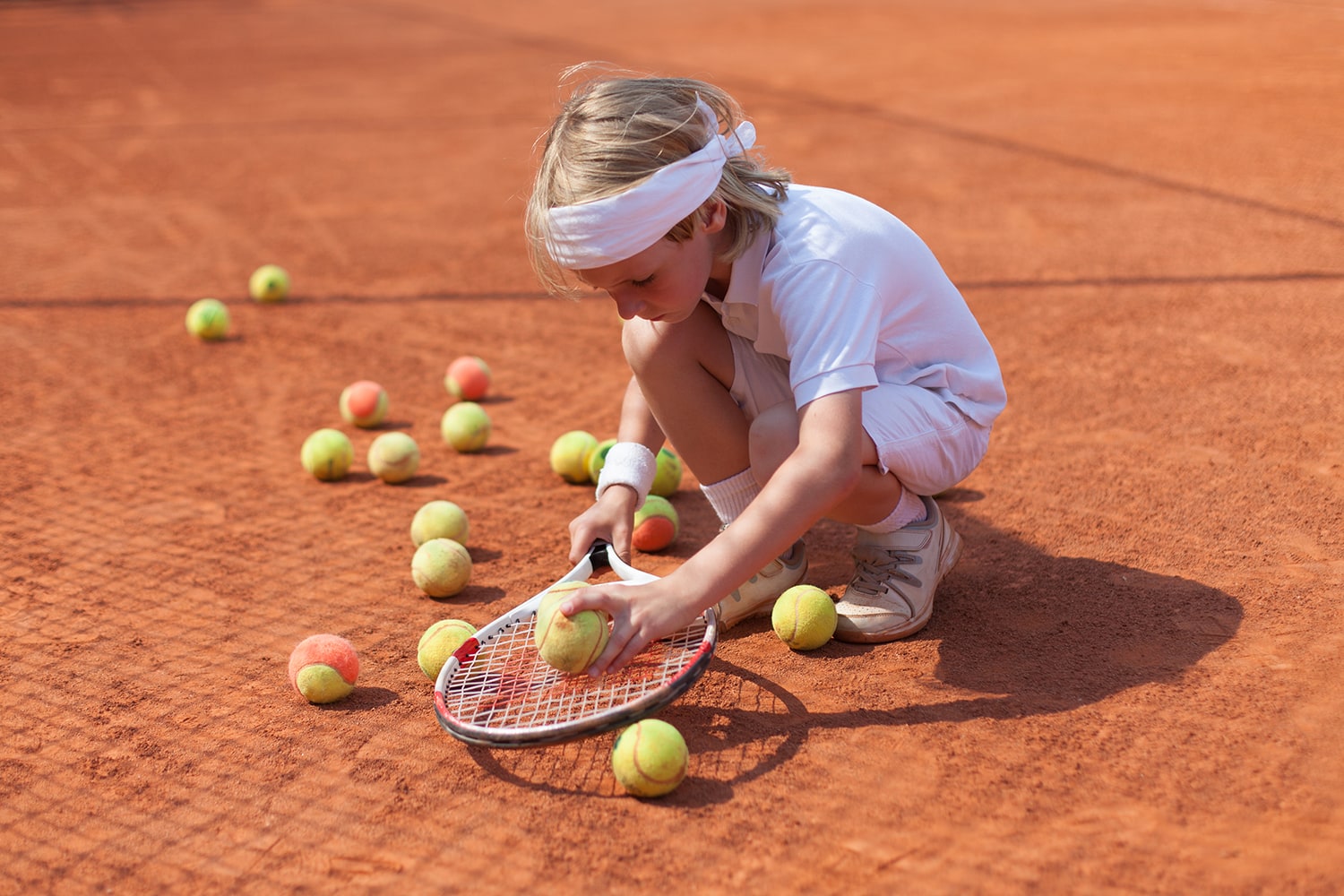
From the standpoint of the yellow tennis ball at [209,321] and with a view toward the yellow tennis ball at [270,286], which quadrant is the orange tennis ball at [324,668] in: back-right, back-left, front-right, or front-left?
back-right

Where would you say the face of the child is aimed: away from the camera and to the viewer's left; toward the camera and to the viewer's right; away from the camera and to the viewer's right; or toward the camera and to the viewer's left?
toward the camera and to the viewer's left

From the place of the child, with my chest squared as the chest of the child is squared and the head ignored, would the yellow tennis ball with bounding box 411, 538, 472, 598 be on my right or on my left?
on my right

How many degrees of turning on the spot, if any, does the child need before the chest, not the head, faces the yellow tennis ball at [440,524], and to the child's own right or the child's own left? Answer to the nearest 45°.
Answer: approximately 90° to the child's own right

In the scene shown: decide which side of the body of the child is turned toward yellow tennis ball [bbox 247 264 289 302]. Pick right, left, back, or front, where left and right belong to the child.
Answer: right

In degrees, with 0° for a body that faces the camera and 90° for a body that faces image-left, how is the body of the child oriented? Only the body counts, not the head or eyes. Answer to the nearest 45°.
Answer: approximately 45°
